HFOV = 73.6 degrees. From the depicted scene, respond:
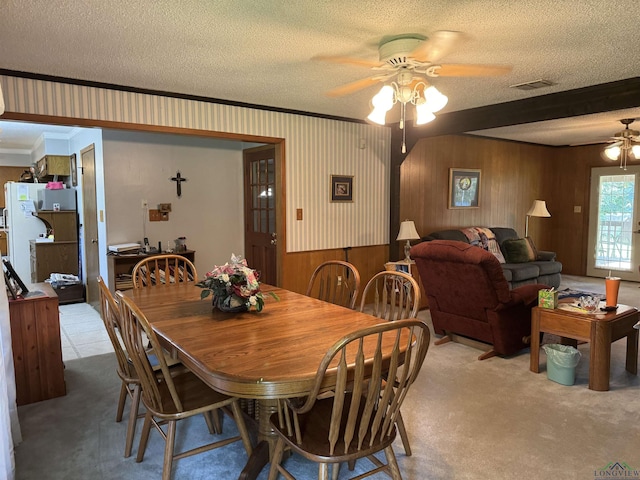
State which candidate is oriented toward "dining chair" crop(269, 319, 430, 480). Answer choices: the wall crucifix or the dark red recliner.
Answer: the wall crucifix

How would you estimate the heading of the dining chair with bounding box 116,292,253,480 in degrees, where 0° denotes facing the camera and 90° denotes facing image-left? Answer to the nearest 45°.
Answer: approximately 225°

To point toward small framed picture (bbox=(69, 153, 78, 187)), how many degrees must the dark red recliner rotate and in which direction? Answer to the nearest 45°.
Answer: approximately 135° to its left

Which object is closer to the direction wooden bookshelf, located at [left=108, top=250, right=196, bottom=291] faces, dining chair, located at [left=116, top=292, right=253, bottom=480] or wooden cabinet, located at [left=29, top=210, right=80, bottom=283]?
the dining chair

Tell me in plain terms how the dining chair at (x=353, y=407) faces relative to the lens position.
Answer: facing away from the viewer and to the left of the viewer

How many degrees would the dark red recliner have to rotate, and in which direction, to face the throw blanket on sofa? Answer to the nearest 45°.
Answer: approximately 45° to its left

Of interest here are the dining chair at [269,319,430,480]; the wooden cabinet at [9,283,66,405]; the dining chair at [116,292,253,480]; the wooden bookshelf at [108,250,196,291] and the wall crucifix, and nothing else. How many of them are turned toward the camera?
2

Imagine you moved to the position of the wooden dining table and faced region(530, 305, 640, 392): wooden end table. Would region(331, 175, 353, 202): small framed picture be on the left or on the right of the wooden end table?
left

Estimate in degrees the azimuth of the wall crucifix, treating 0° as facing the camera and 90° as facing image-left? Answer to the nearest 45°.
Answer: approximately 0°

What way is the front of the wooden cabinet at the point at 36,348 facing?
to the viewer's right

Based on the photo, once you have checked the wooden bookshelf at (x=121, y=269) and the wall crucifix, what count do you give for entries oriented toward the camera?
2

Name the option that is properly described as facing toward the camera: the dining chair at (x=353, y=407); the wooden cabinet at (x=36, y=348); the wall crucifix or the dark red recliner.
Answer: the wall crucifix
